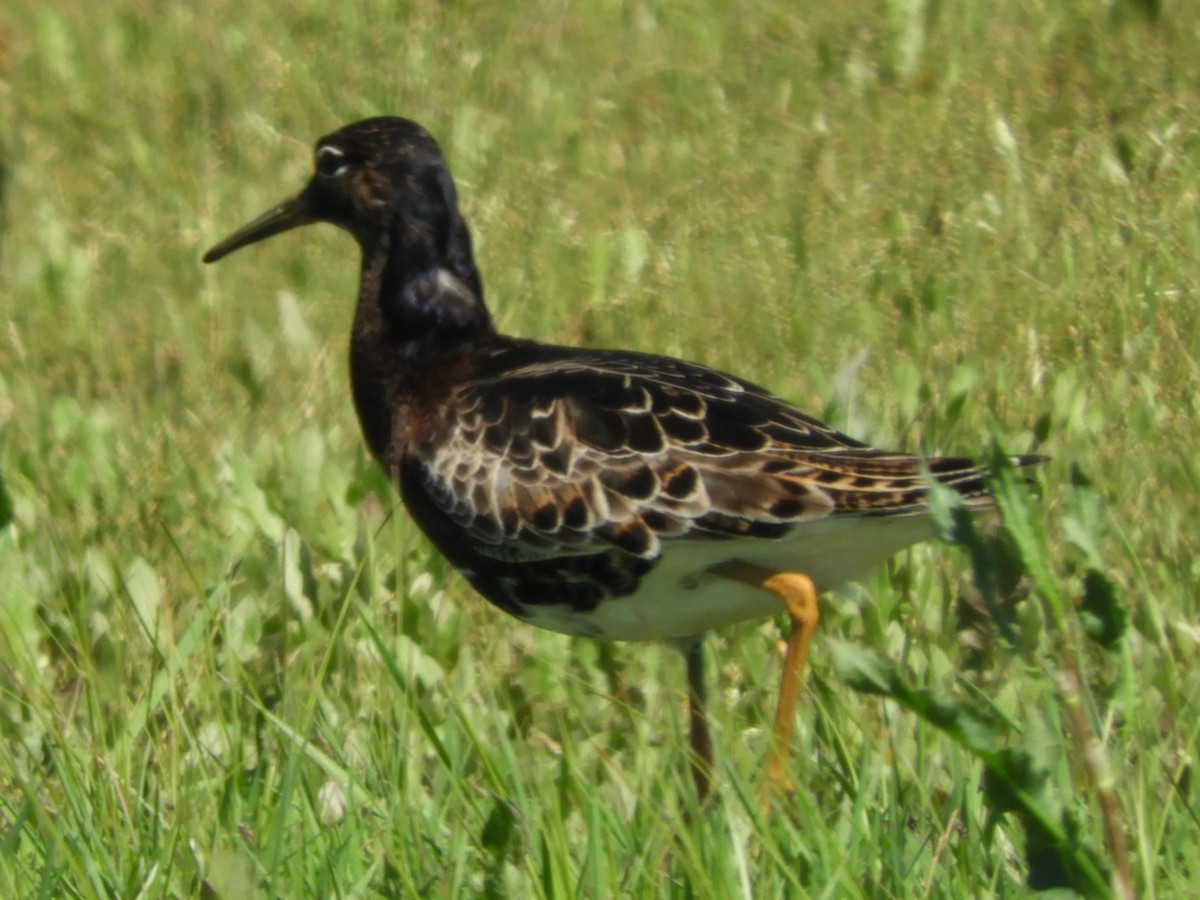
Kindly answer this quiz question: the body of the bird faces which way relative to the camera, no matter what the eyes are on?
to the viewer's left
